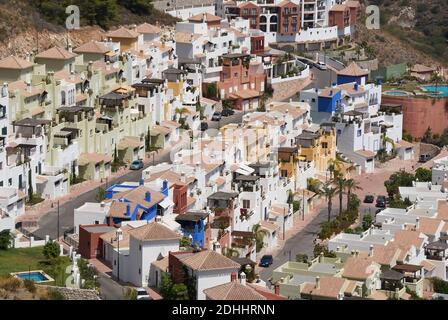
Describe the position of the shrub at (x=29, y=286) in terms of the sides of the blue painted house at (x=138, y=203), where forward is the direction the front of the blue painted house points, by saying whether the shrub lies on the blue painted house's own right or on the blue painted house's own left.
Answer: on the blue painted house's own right

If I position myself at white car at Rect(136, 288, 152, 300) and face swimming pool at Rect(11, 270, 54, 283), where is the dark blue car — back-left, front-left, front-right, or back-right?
back-right
